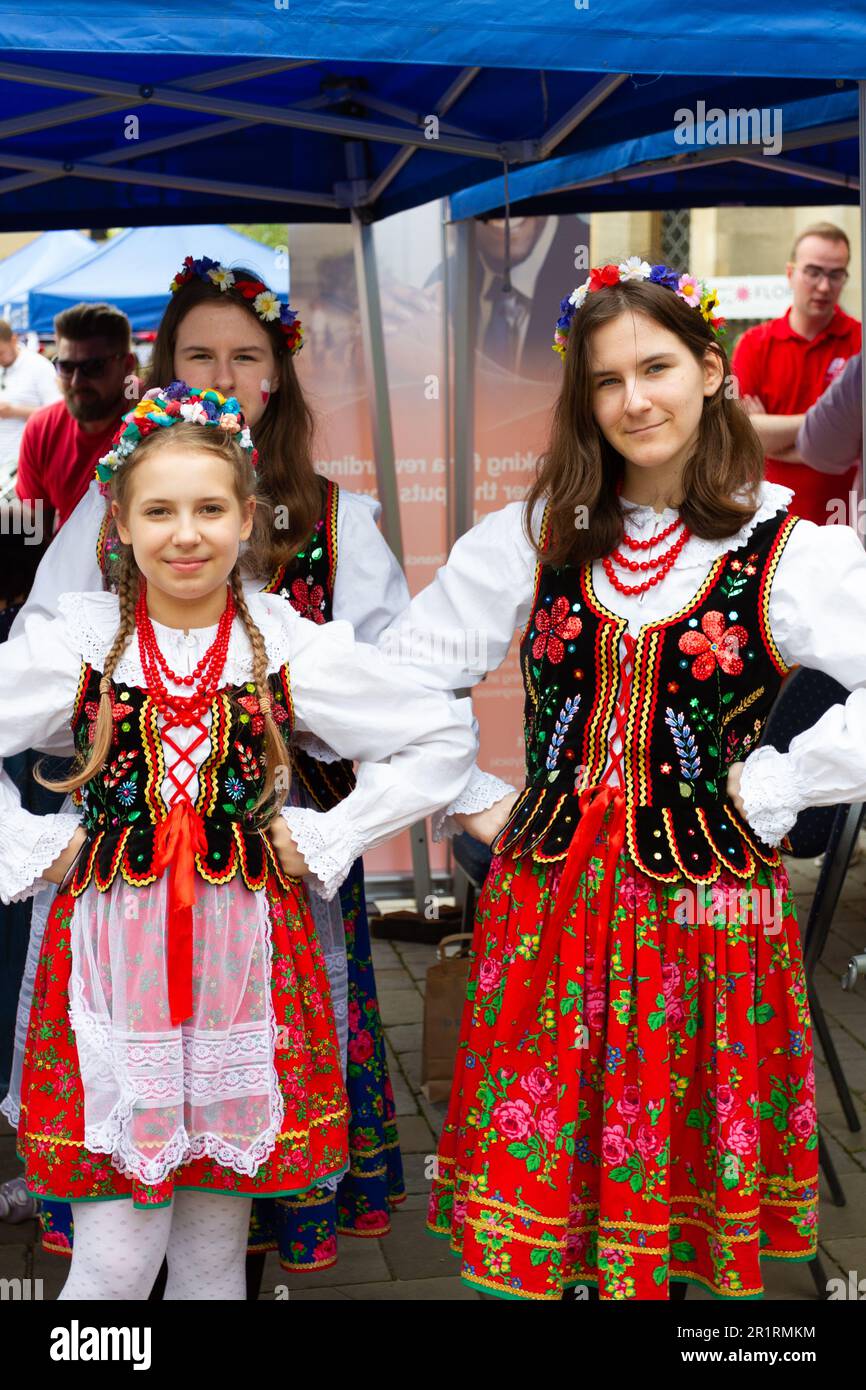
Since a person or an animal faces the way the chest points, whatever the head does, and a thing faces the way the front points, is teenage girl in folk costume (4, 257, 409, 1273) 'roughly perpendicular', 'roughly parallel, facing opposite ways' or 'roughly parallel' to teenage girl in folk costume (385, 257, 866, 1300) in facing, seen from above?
roughly parallel

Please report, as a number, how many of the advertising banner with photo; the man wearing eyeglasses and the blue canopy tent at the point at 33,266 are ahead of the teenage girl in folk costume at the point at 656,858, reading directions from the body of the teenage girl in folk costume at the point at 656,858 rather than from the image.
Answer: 0

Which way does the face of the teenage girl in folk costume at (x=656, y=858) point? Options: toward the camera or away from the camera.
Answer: toward the camera

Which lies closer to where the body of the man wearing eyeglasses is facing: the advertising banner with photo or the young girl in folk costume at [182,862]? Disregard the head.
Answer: the young girl in folk costume

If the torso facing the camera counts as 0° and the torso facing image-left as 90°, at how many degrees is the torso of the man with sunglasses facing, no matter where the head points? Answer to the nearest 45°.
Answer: approximately 45°

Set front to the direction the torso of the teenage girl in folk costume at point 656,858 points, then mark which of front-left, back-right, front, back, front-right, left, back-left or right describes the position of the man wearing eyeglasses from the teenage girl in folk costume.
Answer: back

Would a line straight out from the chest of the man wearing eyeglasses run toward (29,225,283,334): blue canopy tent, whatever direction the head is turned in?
no

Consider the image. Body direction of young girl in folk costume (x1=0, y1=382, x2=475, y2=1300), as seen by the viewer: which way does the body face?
toward the camera

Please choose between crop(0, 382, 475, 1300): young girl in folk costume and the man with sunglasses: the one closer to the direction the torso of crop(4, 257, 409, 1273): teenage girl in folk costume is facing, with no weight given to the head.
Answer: the young girl in folk costume

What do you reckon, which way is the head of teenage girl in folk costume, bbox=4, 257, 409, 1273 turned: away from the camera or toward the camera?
toward the camera

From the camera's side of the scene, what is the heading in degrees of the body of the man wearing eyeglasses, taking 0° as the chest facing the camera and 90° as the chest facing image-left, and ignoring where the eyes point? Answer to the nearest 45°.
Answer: approximately 315°

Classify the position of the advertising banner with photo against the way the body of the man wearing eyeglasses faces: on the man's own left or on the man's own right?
on the man's own right

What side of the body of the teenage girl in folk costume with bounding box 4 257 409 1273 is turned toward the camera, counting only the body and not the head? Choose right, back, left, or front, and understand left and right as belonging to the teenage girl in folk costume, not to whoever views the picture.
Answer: front

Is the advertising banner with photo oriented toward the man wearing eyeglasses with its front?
no
